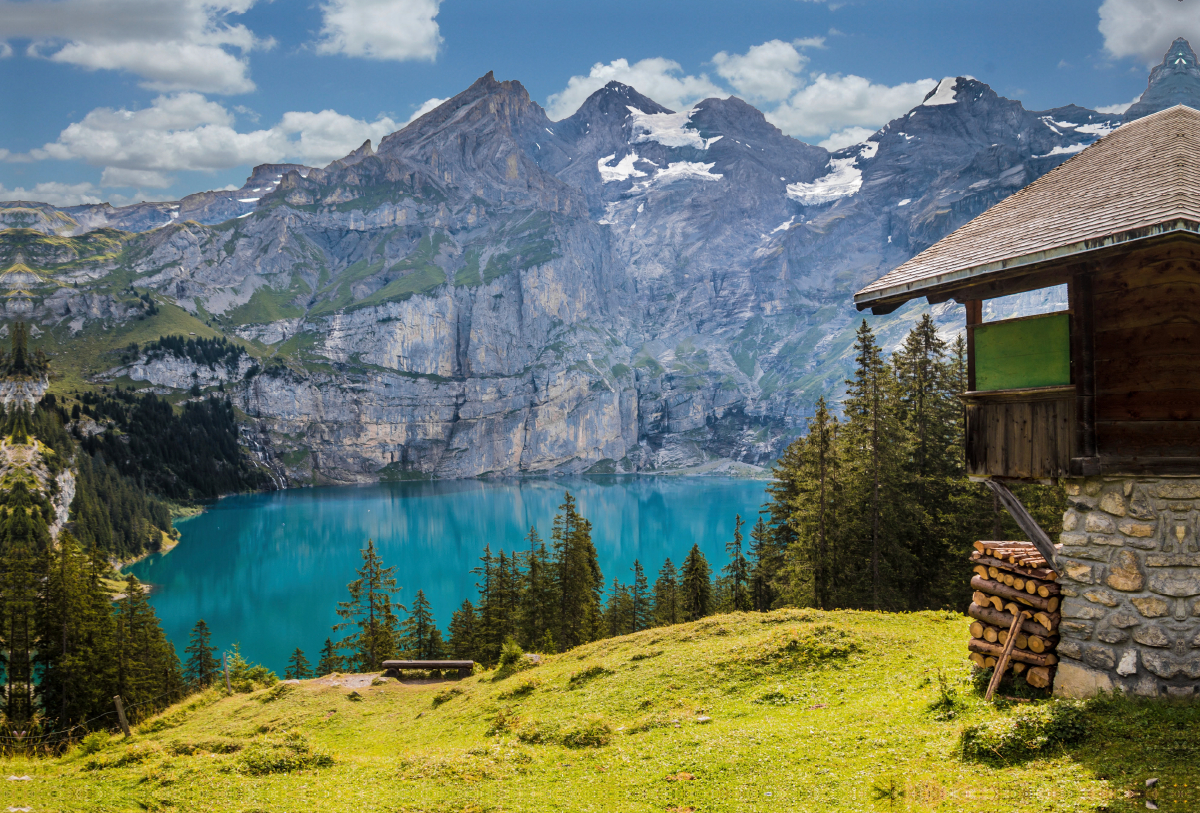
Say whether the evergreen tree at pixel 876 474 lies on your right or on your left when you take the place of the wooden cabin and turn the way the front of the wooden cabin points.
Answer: on your right

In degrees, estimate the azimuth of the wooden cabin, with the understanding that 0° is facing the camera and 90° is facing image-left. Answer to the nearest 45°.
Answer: approximately 90°
